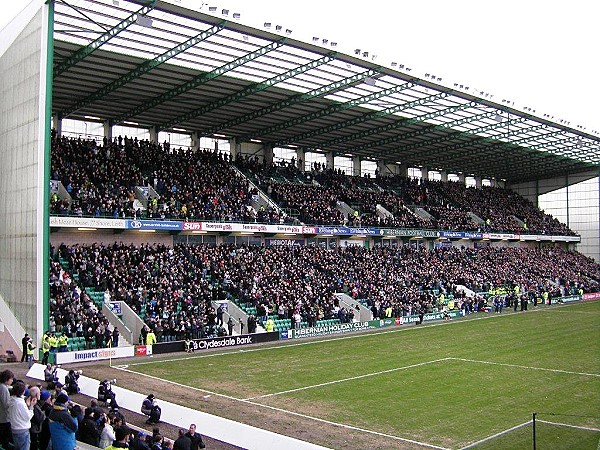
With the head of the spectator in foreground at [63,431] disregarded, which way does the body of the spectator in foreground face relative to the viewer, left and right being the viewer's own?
facing away from the viewer and to the right of the viewer

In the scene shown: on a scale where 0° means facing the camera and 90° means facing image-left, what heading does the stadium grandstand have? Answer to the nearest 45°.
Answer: approximately 315°

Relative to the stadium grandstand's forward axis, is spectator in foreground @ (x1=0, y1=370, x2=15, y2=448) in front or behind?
in front

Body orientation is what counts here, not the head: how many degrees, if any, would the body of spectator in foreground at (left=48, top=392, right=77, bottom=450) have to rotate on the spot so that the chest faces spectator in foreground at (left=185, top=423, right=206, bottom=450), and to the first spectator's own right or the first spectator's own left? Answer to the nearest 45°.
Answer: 0° — they already face them

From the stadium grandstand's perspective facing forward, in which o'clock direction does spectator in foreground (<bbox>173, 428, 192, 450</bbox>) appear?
The spectator in foreground is roughly at 1 o'clock from the stadium grandstand.

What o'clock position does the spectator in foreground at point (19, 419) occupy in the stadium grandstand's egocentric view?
The spectator in foreground is roughly at 1 o'clock from the stadium grandstand.

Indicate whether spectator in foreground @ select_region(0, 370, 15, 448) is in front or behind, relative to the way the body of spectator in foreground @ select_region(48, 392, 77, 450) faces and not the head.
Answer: behind
